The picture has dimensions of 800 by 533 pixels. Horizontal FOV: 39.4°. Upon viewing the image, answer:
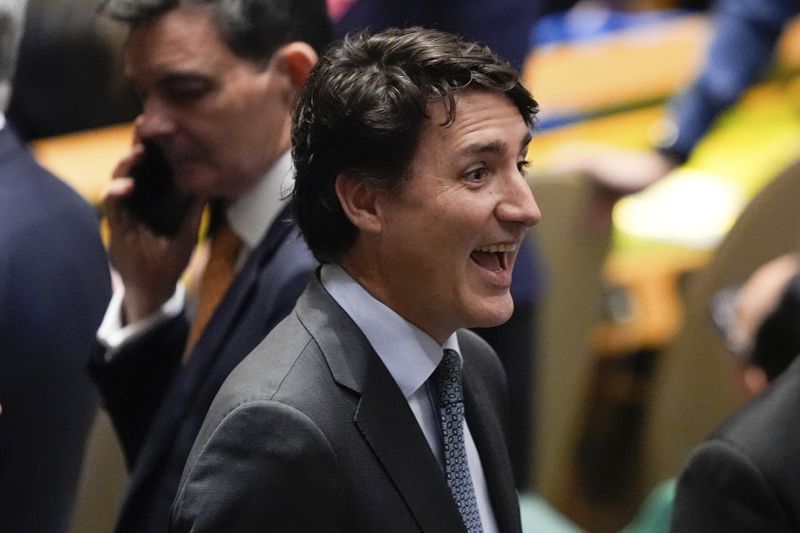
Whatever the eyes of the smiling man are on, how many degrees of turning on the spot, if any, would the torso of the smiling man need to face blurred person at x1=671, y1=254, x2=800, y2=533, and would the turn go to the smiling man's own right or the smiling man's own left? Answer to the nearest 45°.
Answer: approximately 45° to the smiling man's own left

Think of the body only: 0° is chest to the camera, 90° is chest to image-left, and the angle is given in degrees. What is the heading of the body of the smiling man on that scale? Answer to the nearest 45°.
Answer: approximately 315°

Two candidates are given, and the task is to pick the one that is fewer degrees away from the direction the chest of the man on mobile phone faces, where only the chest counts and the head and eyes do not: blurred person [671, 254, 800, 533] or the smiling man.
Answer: the smiling man

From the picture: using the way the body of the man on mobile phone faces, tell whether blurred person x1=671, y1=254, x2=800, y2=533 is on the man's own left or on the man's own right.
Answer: on the man's own left

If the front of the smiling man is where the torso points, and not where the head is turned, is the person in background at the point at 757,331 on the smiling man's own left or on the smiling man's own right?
on the smiling man's own left

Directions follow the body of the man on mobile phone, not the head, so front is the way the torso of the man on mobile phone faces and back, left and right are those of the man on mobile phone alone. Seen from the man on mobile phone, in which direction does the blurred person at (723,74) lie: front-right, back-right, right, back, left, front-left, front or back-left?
back
